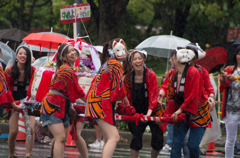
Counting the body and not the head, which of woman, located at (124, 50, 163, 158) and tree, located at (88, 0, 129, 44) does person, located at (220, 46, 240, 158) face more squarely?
the woman

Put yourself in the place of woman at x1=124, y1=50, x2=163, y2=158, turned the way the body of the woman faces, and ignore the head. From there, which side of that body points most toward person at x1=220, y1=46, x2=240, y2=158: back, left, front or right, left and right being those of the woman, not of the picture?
left
